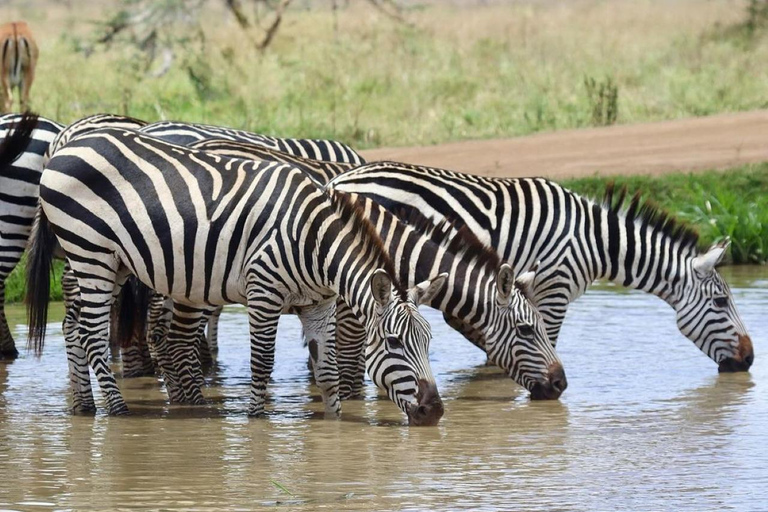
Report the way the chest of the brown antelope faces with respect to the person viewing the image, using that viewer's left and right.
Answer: facing away from the viewer

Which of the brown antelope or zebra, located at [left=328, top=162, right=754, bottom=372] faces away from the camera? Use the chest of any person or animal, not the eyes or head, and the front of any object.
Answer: the brown antelope

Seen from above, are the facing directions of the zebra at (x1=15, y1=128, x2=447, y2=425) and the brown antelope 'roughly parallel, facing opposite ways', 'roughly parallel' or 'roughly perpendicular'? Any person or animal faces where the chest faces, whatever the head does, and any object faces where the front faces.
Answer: roughly perpendicular

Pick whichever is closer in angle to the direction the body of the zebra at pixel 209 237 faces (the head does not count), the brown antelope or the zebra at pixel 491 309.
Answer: the zebra

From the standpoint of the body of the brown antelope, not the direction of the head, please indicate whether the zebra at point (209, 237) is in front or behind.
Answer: behind

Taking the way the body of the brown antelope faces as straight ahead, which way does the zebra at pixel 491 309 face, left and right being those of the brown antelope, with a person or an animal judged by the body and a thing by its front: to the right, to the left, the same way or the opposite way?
to the right

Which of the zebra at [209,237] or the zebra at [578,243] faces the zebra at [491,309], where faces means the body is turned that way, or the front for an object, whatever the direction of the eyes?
the zebra at [209,237]

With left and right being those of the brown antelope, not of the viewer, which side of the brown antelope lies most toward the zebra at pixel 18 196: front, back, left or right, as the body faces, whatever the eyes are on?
back

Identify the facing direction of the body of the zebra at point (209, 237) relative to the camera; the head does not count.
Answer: to the viewer's right

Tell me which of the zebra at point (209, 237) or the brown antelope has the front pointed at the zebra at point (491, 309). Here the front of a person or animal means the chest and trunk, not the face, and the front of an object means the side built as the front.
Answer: the zebra at point (209, 237)
